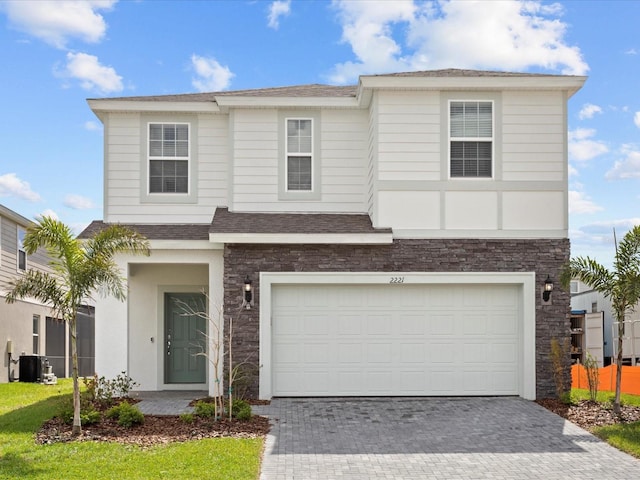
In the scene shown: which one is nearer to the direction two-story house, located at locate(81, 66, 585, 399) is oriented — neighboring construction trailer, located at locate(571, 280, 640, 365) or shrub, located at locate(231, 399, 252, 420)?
the shrub

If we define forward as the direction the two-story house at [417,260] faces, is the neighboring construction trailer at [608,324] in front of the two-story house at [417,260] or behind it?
behind

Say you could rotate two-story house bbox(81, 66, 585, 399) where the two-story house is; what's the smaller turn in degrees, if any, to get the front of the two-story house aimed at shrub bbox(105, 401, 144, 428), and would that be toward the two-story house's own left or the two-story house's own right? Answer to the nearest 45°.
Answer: approximately 45° to the two-story house's own right

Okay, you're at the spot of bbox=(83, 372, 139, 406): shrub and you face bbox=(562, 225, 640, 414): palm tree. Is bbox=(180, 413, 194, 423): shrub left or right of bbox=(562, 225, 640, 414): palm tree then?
right

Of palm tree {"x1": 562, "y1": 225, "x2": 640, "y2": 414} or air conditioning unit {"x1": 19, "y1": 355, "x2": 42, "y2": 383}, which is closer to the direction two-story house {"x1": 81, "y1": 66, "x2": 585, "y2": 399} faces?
the palm tree

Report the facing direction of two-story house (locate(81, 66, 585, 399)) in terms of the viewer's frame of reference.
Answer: facing the viewer

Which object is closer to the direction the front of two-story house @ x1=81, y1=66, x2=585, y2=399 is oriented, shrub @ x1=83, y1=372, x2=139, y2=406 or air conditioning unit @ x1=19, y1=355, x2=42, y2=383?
the shrub

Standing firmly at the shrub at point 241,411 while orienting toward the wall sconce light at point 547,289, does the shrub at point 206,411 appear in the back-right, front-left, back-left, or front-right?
back-left
